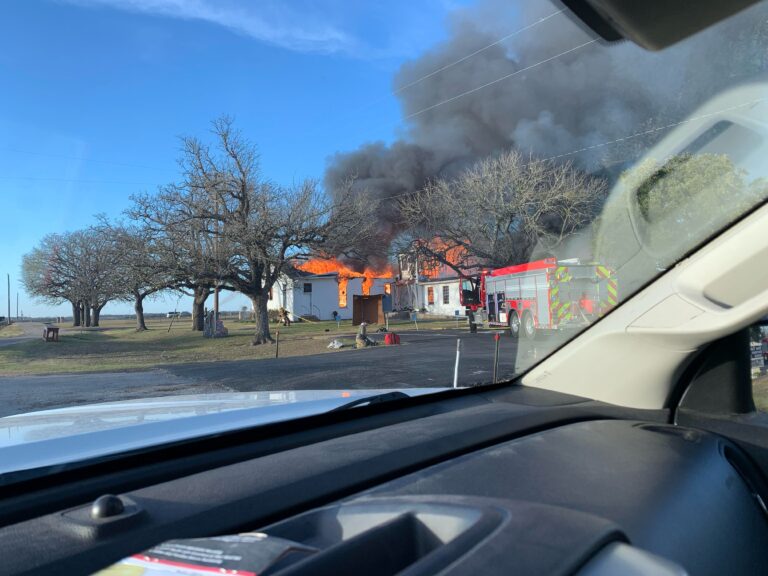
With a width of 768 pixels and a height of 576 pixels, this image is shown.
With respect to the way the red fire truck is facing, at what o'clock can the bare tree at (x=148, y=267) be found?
The bare tree is roughly at 12 o'clock from the red fire truck.

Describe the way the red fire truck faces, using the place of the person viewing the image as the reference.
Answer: facing away from the viewer and to the left of the viewer

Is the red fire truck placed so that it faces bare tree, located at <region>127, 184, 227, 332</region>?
yes
